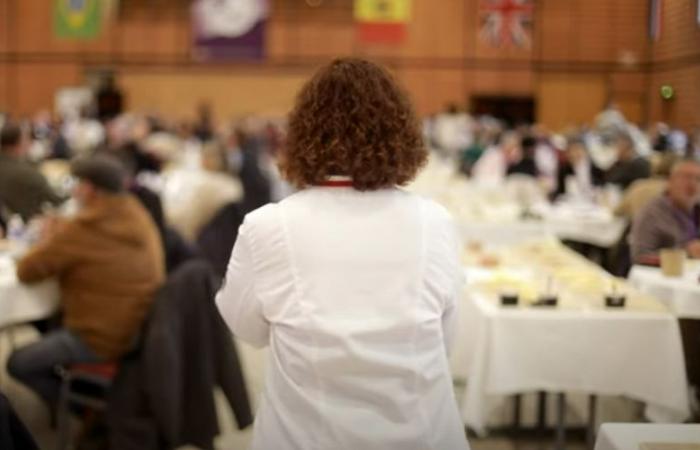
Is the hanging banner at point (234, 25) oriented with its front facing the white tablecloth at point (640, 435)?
yes

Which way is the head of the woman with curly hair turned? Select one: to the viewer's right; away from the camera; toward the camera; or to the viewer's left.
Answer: away from the camera

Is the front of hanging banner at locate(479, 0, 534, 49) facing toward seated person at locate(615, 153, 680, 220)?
yes

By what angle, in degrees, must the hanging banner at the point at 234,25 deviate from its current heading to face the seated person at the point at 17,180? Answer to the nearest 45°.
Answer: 0° — it already faces them

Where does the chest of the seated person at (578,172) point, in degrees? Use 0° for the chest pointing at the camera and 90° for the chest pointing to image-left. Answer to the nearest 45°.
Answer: approximately 0°

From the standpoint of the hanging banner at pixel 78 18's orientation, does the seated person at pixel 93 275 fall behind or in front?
in front

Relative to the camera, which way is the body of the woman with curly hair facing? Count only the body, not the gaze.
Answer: away from the camera

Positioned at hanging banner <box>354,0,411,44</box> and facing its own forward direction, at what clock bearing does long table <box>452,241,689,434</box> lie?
The long table is roughly at 12 o'clock from the hanging banner.

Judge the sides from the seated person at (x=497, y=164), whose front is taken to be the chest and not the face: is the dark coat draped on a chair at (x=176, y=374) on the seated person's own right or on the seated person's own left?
on the seated person's own right

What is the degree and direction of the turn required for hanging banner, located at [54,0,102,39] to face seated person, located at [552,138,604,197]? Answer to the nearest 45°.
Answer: approximately 45° to its left

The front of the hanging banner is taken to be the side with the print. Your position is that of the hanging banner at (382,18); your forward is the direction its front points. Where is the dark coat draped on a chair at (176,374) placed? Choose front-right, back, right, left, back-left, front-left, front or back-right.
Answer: front

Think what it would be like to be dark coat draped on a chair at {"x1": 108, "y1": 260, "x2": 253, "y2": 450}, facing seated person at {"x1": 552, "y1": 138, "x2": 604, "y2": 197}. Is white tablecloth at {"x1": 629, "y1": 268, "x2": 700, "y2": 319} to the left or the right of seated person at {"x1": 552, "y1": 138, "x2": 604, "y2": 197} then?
right

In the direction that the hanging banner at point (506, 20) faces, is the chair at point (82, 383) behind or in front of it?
in front

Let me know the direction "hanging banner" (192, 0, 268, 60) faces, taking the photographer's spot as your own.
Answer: facing the viewer

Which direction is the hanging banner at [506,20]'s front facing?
toward the camera
